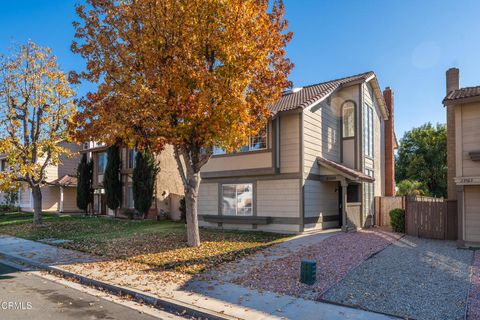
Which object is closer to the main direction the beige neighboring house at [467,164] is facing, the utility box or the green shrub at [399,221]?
the utility box

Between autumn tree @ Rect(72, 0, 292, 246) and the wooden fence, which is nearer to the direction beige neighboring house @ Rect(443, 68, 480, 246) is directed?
the autumn tree

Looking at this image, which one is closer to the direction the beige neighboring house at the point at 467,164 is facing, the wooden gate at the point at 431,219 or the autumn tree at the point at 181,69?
the autumn tree

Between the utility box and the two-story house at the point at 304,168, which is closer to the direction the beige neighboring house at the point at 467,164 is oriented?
the utility box

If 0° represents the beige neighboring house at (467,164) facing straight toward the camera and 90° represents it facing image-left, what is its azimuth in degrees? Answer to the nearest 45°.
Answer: approximately 0°

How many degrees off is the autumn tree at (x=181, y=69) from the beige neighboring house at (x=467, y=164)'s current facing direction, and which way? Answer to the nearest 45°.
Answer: approximately 45° to its right

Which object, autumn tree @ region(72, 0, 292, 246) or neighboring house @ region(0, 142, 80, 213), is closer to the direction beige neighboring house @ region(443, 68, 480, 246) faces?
the autumn tree
